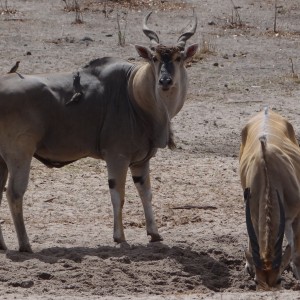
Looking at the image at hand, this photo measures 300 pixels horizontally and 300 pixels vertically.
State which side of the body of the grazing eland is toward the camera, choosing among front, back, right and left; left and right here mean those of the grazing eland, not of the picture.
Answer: front

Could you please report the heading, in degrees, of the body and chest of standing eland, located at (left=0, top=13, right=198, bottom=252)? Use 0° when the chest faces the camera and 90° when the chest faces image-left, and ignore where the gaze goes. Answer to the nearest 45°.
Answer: approximately 270°

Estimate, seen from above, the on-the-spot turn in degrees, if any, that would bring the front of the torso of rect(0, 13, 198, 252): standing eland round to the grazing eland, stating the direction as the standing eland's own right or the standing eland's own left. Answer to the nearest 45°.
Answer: approximately 45° to the standing eland's own right

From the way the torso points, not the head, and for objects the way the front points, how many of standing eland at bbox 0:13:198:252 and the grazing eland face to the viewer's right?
1

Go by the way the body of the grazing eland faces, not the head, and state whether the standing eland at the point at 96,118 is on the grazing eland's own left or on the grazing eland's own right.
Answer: on the grazing eland's own right

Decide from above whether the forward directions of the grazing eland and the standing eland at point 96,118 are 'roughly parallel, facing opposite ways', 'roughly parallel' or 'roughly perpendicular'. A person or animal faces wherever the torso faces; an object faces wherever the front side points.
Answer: roughly perpendicular
